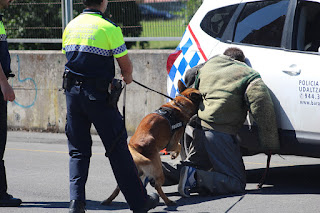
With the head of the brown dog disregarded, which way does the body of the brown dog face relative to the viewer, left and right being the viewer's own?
facing away from the viewer and to the right of the viewer

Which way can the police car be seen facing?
to the viewer's right

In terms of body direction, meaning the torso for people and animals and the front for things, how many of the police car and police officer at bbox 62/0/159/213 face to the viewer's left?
0

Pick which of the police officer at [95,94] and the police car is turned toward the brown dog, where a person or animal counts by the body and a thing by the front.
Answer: the police officer

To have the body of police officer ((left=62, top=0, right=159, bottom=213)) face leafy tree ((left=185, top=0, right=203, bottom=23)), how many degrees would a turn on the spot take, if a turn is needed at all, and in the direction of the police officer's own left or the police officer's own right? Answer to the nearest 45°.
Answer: approximately 45° to the police officer's own left

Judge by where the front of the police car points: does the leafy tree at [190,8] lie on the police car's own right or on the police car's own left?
on the police car's own left

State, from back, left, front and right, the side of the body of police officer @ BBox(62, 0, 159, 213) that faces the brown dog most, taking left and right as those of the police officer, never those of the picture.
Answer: front

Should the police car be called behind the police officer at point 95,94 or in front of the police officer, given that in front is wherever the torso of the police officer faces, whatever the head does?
in front

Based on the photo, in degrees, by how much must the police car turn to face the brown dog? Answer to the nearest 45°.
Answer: approximately 135° to its right

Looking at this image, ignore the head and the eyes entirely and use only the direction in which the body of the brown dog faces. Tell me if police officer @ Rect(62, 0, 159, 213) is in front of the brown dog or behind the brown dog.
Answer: behind

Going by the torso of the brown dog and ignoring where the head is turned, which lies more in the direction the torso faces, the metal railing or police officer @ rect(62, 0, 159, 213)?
the metal railing

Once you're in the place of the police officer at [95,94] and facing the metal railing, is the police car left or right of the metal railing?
right

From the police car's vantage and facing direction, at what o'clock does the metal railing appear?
The metal railing is roughly at 8 o'clock from the police car.

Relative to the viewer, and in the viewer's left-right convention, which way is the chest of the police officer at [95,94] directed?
facing away from the viewer and to the right of the viewer

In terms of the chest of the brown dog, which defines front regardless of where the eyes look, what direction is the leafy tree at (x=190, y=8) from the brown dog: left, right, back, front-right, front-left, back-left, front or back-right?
front-left
